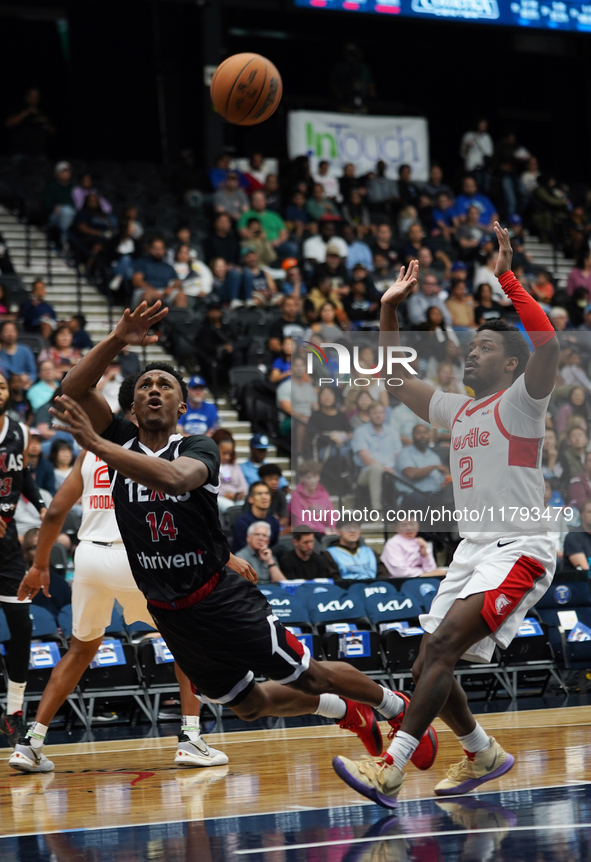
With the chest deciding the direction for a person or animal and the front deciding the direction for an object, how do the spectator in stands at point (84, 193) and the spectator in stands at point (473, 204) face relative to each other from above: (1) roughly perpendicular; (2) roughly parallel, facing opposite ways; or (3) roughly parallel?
roughly parallel

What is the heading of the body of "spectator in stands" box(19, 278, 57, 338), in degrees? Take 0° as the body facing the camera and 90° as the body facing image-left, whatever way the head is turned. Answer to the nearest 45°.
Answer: approximately 315°

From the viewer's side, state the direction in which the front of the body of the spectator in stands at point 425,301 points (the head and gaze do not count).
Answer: toward the camera

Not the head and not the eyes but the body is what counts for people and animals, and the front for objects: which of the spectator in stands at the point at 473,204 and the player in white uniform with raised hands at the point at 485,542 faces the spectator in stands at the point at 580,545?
the spectator in stands at the point at 473,204

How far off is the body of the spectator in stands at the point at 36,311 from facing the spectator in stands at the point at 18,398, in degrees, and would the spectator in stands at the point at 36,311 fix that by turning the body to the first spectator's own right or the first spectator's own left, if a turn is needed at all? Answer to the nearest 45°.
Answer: approximately 45° to the first spectator's own right

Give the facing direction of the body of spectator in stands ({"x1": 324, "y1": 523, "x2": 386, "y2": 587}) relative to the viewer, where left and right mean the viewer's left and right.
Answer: facing the viewer

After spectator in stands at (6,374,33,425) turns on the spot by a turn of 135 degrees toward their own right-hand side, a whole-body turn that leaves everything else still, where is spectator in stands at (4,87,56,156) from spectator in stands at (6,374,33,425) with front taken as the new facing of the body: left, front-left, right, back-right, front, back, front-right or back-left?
front-right

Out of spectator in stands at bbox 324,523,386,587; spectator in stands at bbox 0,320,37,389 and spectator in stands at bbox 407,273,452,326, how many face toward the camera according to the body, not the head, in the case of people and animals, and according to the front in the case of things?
3

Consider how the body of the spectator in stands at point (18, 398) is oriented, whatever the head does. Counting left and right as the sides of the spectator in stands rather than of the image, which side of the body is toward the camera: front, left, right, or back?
front

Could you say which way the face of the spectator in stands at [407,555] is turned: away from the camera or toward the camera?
toward the camera

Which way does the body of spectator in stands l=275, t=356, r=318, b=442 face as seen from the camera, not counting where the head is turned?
toward the camera
